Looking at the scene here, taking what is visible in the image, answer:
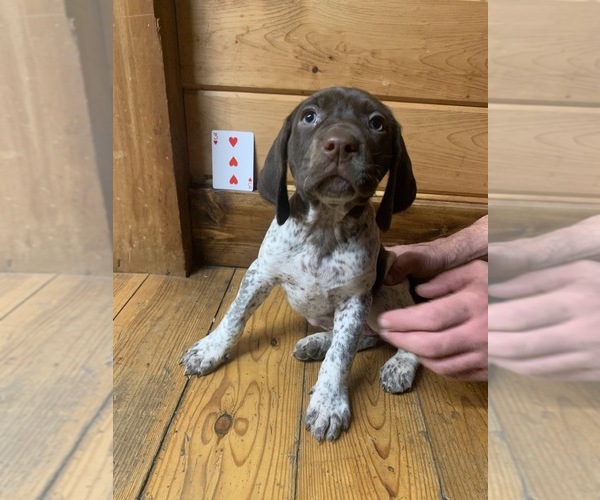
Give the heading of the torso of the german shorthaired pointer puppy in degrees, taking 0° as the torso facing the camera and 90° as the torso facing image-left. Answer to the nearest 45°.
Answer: approximately 0°
